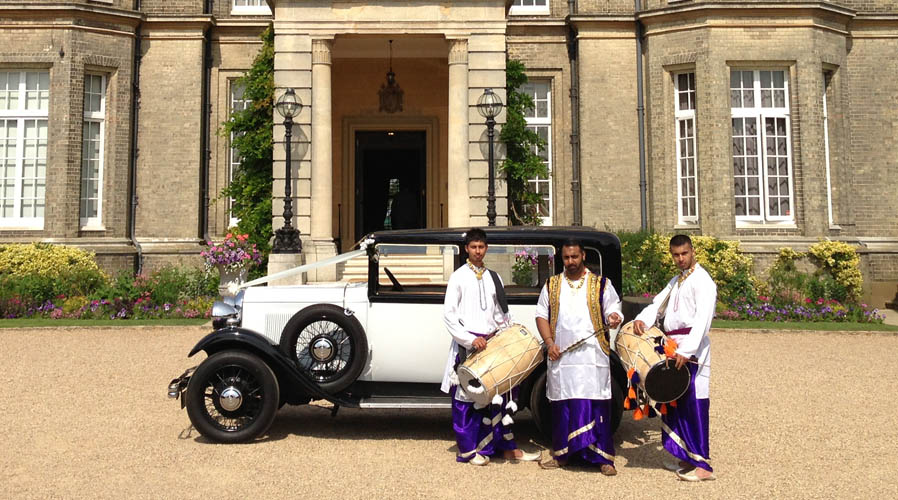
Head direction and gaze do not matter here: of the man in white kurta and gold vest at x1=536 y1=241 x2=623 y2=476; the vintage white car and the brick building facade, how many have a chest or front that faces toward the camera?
2

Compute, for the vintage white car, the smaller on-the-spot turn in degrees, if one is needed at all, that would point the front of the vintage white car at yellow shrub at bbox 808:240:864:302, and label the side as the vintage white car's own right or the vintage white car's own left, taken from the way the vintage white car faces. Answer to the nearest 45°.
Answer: approximately 135° to the vintage white car's own right

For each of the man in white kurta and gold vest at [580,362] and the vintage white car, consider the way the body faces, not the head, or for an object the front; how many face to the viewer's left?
1

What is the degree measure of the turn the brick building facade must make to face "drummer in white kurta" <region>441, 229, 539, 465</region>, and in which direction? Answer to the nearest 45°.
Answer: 0° — it already faces them

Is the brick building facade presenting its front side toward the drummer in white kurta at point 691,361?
yes

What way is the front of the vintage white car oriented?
to the viewer's left

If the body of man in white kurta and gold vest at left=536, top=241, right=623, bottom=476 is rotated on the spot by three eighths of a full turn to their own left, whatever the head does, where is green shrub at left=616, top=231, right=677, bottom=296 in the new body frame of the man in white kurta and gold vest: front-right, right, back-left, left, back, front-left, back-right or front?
front-left

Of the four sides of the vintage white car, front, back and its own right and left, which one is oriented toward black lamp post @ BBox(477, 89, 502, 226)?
right

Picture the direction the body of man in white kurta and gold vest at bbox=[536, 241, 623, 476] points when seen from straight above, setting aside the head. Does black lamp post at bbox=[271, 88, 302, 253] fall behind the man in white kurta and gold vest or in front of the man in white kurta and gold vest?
behind

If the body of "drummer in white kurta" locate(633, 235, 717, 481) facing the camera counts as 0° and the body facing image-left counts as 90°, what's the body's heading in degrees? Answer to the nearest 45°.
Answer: approximately 45°
